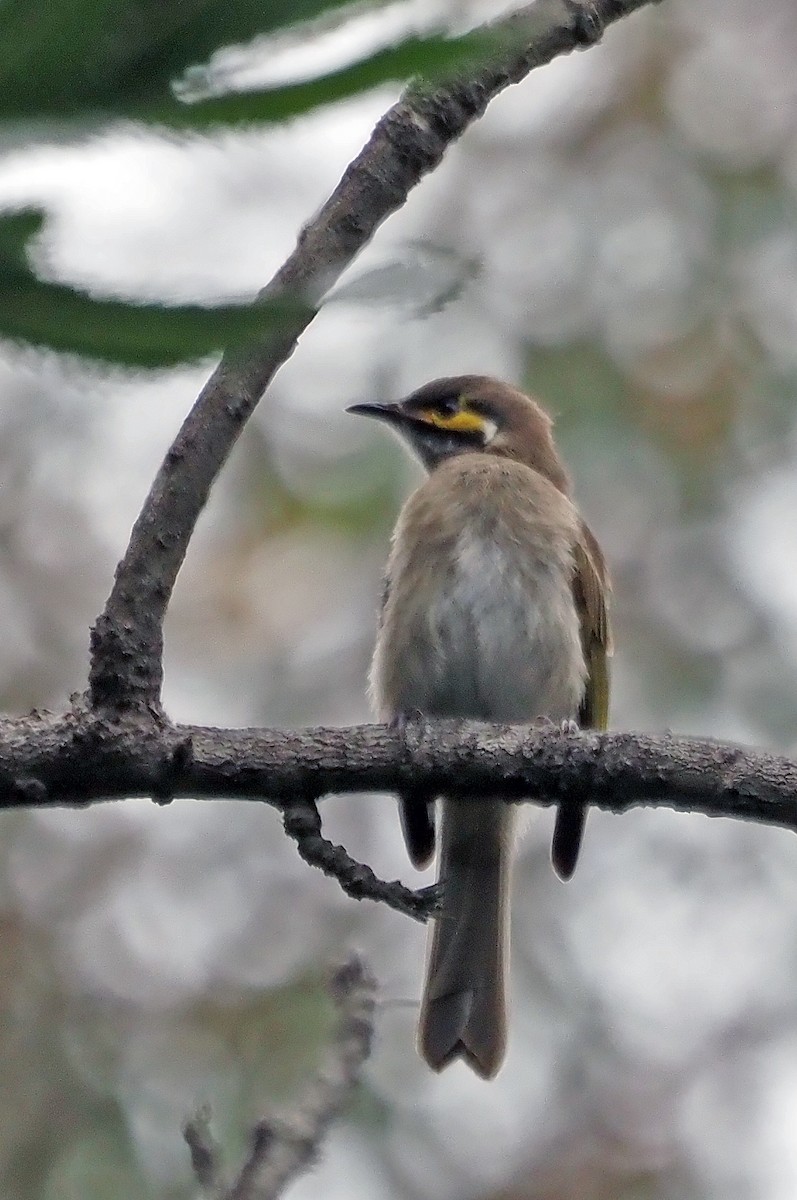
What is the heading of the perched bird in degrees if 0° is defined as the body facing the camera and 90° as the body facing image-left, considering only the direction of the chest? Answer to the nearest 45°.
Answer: approximately 0°
